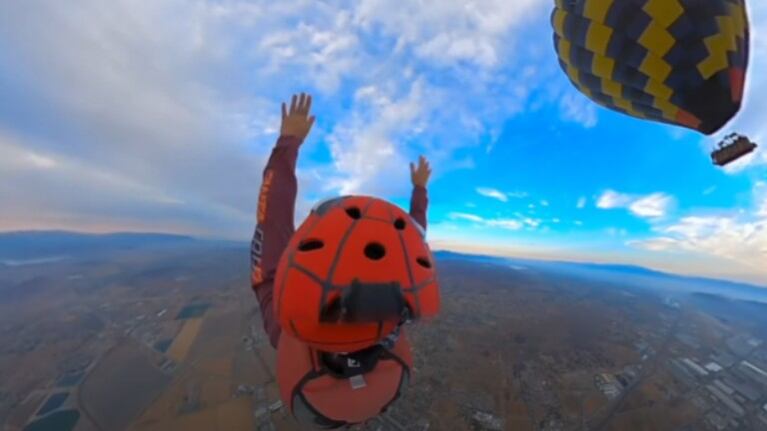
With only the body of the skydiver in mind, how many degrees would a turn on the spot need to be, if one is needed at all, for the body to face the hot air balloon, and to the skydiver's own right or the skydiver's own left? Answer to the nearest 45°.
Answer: approximately 90° to the skydiver's own right

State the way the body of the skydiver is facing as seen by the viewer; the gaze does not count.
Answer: away from the camera
